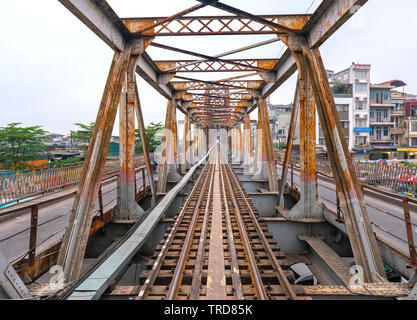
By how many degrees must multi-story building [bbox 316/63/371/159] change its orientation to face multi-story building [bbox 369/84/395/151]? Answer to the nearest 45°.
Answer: approximately 135° to its left

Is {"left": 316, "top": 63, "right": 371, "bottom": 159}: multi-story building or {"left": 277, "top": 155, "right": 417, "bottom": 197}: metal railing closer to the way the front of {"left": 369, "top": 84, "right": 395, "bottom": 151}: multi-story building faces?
the metal railing

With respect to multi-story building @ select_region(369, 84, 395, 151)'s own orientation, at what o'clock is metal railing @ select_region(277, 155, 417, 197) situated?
The metal railing is roughly at 12 o'clock from the multi-story building.

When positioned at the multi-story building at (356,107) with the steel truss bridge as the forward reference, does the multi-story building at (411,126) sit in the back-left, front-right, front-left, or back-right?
back-left

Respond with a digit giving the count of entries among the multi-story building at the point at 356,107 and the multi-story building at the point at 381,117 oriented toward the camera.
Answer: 2

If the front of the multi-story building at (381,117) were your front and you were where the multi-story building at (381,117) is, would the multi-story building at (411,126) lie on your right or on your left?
on your left

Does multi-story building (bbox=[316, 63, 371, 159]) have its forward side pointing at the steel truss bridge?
yes

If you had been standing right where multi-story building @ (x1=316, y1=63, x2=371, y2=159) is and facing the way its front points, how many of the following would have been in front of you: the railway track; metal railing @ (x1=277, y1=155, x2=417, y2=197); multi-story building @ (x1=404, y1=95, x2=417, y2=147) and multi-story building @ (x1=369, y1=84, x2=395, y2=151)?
2

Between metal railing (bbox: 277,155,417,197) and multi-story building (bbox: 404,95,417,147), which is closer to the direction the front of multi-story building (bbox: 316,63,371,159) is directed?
the metal railing

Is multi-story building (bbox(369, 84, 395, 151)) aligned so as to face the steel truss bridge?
yes

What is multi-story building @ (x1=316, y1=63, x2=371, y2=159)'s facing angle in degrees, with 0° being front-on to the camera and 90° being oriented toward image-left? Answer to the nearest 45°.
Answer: approximately 0°

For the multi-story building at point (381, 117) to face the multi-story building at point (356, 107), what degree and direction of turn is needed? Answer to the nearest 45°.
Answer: approximately 45° to its right
